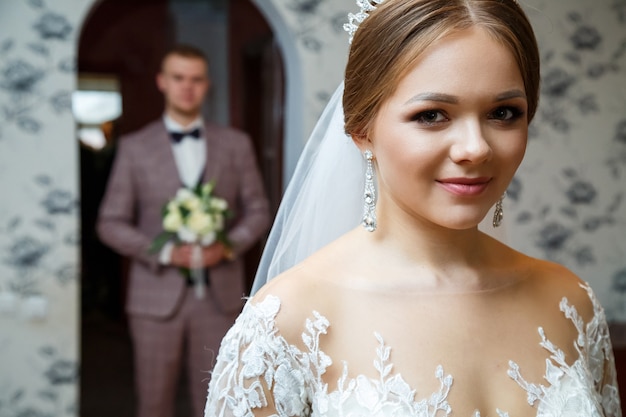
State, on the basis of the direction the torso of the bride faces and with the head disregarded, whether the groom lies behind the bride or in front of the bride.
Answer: behind

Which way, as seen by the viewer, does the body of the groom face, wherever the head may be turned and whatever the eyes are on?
toward the camera

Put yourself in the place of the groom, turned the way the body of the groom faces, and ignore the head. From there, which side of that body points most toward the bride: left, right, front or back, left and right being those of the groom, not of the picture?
front

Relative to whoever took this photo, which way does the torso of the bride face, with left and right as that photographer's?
facing the viewer and to the right of the viewer
